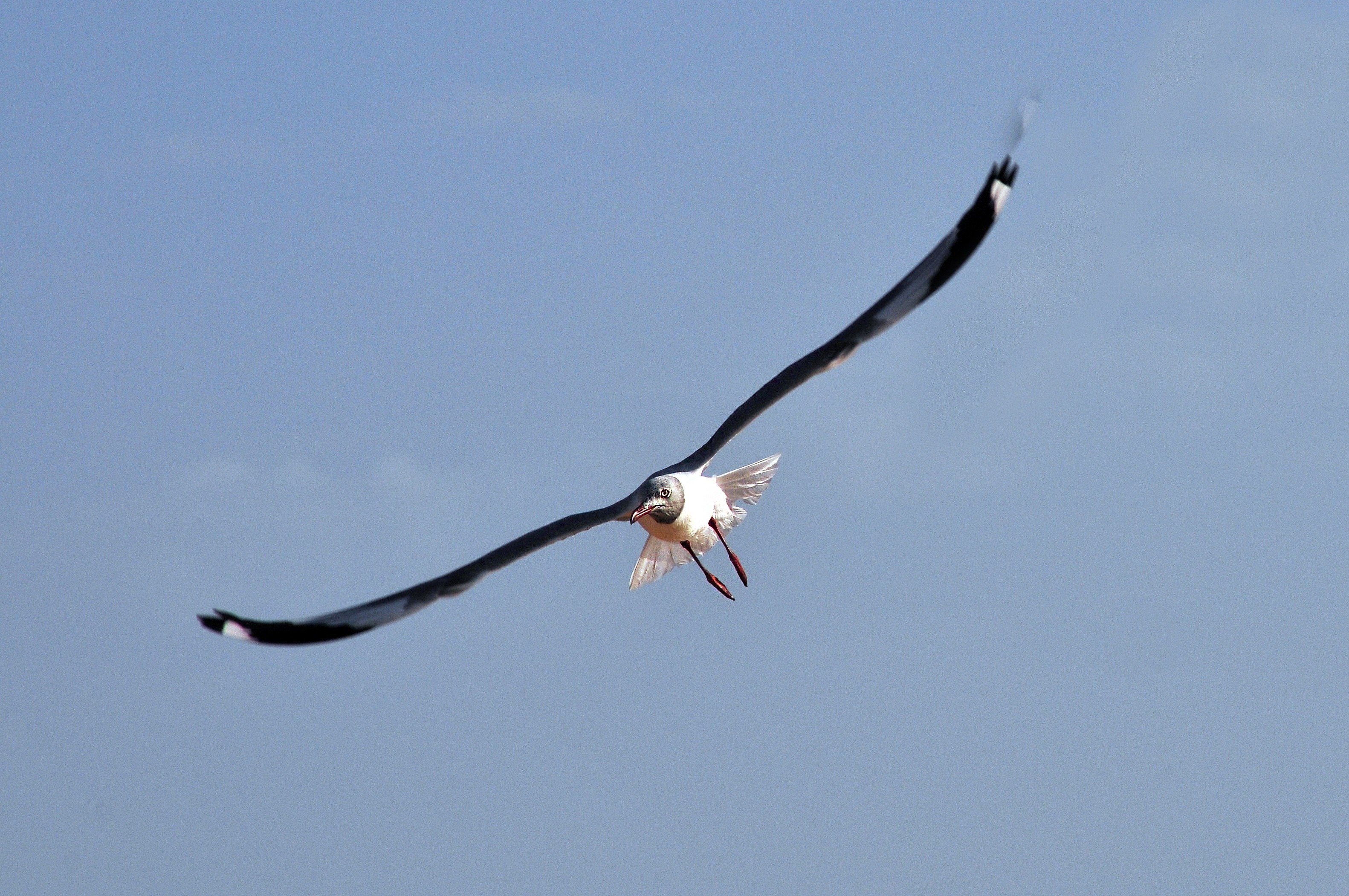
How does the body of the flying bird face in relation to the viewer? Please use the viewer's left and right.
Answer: facing the viewer
